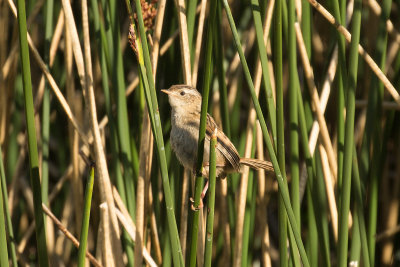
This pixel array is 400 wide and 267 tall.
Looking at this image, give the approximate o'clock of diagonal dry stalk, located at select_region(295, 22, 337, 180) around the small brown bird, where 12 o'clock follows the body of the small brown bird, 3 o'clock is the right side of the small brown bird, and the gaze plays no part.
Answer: The diagonal dry stalk is roughly at 6 o'clock from the small brown bird.

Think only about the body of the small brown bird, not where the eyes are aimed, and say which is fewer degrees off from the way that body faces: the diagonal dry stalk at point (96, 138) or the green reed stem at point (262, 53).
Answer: the diagonal dry stalk

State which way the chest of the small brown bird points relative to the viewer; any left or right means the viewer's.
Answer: facing to the left of the viewer

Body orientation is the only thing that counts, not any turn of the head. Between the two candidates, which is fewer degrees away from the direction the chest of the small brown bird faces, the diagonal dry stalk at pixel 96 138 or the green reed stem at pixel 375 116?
the diagonal dry stalk

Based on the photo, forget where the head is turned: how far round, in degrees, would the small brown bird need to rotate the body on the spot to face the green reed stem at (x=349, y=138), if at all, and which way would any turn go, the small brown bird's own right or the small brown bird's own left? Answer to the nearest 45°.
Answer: approximately 135° to the small brown bird's own left
